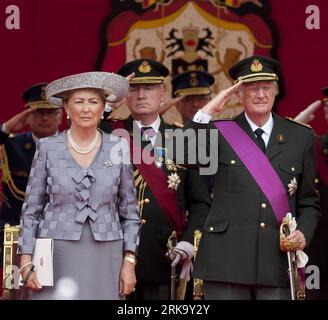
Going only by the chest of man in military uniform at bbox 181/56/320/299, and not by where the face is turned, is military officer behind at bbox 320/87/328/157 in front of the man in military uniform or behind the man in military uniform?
behind

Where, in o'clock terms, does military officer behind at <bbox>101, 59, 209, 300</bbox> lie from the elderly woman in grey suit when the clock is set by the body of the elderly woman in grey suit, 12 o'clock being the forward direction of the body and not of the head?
The military officer behind is roughly at 7 o'clock from the elderly woman in grey suit.

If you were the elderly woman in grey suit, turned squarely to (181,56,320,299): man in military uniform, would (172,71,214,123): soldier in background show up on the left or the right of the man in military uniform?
left

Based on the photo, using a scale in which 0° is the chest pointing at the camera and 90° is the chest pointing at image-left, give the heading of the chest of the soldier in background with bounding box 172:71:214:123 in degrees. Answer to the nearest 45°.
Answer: approximately 0°

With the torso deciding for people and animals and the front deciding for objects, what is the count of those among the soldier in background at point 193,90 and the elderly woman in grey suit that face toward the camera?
2

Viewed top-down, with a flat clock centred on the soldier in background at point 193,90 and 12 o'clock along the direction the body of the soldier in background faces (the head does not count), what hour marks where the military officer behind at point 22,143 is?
The military officer behind is roughly at 3 o'clock from the soldier in background.

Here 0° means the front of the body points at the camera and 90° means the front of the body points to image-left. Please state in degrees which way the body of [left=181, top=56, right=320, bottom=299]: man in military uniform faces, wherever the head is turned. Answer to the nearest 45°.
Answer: approximately 0°

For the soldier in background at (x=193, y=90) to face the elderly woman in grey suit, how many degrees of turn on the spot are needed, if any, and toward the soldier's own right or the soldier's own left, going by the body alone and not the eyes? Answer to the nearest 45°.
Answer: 0° — they already face them
